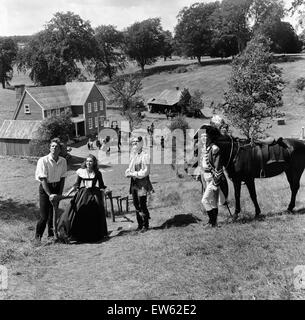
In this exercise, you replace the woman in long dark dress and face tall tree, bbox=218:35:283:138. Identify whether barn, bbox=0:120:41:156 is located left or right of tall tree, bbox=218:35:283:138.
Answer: left

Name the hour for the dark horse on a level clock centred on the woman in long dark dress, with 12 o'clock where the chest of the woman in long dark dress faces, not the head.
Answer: The dark horse is roughly at 9 o'clock from the woman in long dark dress.

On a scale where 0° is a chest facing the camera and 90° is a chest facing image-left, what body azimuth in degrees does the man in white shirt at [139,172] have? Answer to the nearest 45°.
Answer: approximately 45°

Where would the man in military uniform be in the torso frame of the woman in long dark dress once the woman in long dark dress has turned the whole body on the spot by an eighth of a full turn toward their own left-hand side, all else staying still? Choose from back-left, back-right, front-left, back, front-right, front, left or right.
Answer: front-left

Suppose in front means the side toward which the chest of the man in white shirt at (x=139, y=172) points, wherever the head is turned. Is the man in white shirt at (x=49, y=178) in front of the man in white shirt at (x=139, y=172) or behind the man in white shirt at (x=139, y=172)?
in front

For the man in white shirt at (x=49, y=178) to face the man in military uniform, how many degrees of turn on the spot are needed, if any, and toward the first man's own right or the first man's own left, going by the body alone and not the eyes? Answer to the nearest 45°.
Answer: approximately 90° to the first man's own left

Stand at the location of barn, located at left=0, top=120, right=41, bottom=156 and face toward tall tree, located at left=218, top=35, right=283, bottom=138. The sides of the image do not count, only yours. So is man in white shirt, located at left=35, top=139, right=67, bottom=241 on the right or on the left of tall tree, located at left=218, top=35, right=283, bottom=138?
right

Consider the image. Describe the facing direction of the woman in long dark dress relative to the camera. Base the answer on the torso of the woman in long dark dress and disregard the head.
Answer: toward the camera

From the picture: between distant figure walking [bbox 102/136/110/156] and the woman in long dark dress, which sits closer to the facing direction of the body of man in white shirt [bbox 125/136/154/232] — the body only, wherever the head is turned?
the woman in long dark dress

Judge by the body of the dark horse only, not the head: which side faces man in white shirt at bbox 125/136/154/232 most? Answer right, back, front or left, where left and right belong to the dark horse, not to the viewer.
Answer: front

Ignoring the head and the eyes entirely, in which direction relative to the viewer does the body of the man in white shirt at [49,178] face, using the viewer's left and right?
facing the viewer

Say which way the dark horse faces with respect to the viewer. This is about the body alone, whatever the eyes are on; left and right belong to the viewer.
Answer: facing to the left of the viewer

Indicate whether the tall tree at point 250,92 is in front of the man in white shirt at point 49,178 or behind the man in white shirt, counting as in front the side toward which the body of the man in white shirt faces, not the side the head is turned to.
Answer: behind
